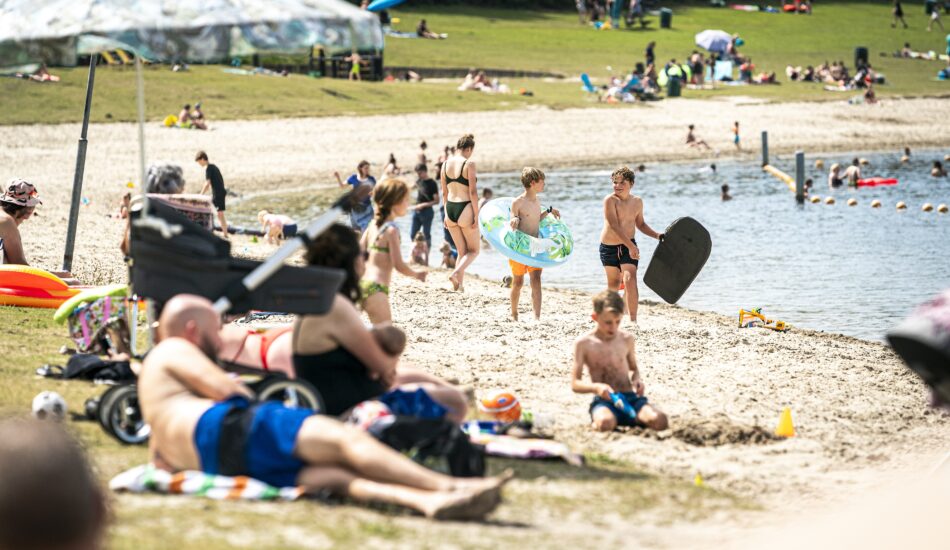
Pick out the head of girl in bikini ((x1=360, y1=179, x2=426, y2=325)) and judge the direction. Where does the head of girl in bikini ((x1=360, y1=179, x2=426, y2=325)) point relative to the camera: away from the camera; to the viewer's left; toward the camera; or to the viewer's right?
to the viewer's right

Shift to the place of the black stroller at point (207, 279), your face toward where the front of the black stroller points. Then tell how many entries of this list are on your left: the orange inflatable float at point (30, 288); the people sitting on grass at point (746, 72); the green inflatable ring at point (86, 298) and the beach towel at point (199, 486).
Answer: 1

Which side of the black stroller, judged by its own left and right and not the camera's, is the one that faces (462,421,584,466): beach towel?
back

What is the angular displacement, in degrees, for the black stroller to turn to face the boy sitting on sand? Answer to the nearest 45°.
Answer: approximately 180°

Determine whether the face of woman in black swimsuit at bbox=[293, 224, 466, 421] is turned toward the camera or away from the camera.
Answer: away from the camera

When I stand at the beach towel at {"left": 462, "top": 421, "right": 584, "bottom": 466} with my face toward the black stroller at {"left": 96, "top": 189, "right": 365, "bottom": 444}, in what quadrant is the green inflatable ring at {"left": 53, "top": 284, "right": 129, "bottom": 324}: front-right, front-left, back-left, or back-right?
front-right

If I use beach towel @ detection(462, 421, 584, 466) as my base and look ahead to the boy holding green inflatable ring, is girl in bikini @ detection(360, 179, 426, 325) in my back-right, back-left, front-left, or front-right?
front-left

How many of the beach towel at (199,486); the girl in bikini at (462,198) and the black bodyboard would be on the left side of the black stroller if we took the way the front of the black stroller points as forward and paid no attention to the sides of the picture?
1

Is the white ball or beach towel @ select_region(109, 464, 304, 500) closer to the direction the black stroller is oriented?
the white ball

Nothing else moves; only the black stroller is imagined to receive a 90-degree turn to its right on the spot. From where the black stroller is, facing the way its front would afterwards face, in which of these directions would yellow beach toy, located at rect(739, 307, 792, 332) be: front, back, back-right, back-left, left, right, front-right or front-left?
front-right

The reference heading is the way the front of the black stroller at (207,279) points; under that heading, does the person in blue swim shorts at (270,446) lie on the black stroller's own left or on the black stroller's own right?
on the black stroller's own left

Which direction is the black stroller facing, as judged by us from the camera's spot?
facing to the left of the viewer

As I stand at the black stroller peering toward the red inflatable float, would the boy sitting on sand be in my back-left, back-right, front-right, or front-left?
front-right

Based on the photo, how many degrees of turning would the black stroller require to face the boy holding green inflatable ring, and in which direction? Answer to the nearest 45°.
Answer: approximately 135° to its right

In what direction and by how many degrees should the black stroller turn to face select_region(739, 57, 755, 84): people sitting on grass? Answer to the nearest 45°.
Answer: approximately 135° to its right
